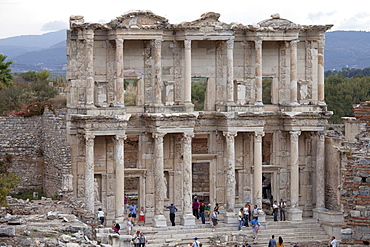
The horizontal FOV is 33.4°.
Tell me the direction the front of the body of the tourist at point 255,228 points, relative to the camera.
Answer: away from the camera

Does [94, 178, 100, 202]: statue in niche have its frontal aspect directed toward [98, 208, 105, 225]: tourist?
yes

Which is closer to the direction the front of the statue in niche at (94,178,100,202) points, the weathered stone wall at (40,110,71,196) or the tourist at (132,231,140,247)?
the tourist

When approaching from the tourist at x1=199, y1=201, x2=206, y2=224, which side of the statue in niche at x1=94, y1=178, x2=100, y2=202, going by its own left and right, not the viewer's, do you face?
left

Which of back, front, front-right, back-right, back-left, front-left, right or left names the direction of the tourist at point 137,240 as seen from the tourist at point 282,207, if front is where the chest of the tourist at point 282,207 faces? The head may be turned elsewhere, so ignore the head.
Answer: front-right

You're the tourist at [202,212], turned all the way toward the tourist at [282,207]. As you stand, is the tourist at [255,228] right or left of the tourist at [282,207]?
right

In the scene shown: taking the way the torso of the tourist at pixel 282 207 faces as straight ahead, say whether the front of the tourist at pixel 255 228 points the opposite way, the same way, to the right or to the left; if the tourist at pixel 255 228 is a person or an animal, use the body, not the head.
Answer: the opposite way

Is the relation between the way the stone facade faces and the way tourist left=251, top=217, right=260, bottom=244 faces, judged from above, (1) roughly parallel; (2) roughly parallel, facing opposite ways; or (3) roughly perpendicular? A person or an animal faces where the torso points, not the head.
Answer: roughly parallel, facing opposite ways

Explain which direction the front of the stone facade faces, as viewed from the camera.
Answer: facing the viewer

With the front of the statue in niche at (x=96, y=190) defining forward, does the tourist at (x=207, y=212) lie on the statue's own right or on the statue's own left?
on the statue's own left

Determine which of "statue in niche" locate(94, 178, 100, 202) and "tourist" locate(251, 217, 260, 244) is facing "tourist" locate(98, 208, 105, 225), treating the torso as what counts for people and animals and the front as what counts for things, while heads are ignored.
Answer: the statue in niche

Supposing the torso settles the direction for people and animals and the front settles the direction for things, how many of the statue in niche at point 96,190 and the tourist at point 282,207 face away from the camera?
0
